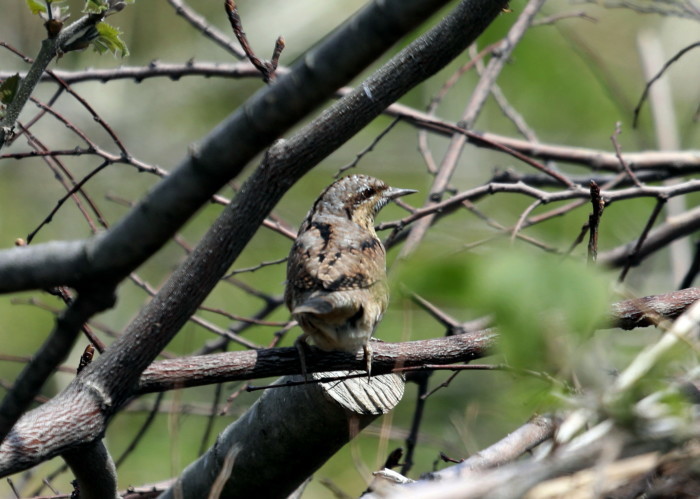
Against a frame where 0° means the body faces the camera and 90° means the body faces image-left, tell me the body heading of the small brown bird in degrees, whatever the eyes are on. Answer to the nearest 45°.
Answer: approximately 225°

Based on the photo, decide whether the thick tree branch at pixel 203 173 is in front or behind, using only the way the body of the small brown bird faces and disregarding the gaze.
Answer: behind

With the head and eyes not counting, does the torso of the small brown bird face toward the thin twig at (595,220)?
no
